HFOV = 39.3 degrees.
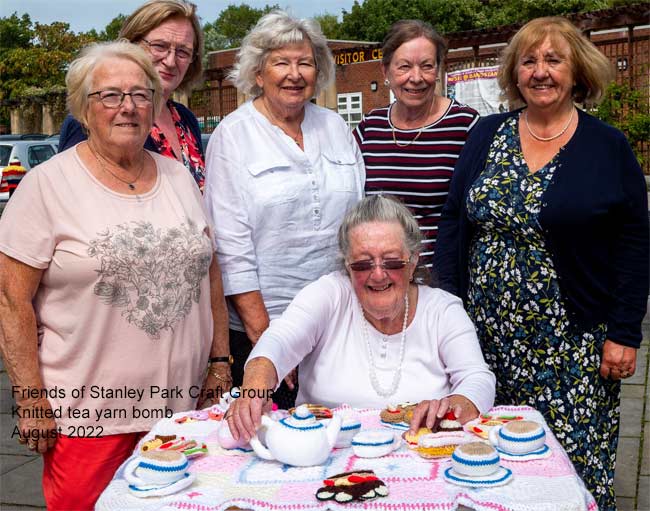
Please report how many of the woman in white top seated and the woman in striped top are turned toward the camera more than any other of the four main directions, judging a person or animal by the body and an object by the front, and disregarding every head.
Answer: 2

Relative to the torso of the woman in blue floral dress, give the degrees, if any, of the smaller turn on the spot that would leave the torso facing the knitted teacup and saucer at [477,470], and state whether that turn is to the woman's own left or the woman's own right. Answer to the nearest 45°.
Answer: approximately 45° to the woman's own left

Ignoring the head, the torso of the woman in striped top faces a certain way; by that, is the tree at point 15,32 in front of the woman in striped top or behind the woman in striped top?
behind

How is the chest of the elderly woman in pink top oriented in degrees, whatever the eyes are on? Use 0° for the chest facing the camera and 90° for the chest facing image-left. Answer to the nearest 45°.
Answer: approximately 315°

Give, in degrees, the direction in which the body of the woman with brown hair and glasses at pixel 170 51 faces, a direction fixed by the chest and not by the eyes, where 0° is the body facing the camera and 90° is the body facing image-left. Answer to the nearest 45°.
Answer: approximately 315°
